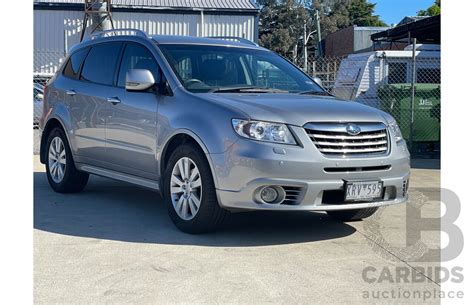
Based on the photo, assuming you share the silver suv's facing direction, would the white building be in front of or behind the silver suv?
behind

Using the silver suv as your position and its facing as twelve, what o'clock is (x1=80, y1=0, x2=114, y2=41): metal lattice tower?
The metal lattice tower is roughly at 7 o'clock from the silver suv.

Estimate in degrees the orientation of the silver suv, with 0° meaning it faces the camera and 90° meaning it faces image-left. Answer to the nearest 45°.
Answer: approximately 315°

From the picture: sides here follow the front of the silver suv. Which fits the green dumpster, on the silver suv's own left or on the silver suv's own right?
on the silver suv's own left
